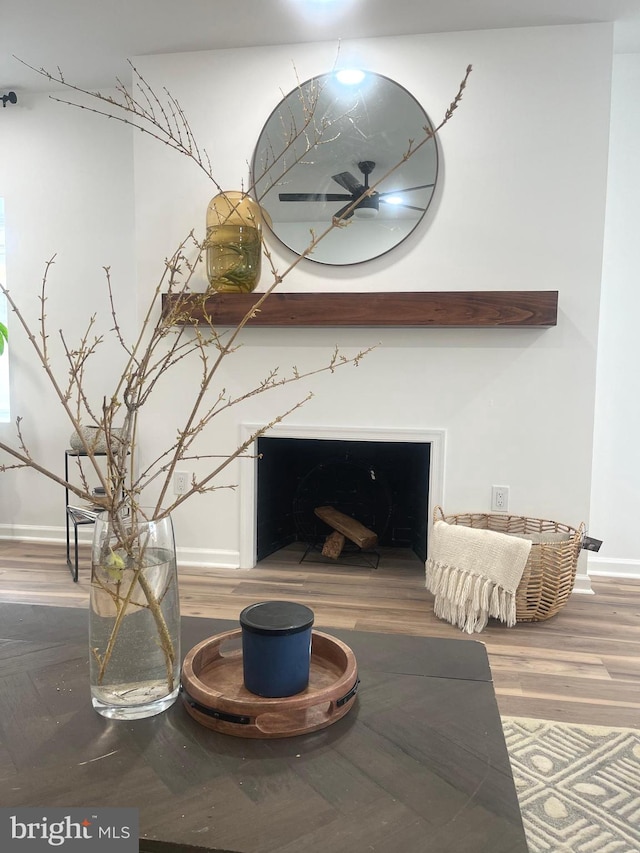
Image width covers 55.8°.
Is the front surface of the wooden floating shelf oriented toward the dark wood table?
yes

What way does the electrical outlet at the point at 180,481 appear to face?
toward the camera

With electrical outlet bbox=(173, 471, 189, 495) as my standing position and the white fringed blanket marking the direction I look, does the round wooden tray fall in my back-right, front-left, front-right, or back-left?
front-right

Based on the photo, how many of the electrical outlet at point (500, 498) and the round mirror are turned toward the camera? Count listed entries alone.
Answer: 2

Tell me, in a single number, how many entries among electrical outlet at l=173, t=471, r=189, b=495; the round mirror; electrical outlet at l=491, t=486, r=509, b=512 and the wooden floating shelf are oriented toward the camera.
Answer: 4

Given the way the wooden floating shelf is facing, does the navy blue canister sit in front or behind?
in front

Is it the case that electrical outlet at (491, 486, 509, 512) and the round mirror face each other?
no

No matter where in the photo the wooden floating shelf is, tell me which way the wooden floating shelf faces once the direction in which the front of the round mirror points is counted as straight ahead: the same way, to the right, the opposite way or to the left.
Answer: the same way

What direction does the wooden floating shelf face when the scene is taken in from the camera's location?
facing the viewer

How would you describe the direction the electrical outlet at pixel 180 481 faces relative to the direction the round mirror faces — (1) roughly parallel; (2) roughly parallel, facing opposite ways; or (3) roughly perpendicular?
roughly parallel

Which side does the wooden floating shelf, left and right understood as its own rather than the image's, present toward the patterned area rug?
front

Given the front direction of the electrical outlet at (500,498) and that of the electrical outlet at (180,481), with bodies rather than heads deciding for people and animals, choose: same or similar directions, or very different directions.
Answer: same or similar directions

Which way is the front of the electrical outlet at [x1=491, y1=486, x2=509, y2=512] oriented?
toward the camera

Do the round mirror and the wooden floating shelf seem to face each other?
no

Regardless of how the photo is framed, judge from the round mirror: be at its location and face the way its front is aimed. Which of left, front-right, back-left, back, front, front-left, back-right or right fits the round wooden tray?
front

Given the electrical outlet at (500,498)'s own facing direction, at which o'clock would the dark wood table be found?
The dark wood table is roughly at 12 o'clock from the electrical outlet.

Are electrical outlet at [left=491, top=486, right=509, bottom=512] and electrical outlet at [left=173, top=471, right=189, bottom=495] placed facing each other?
no

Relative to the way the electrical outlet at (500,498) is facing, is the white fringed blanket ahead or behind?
ahead

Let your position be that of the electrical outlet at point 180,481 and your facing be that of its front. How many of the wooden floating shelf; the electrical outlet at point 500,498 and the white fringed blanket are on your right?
0
